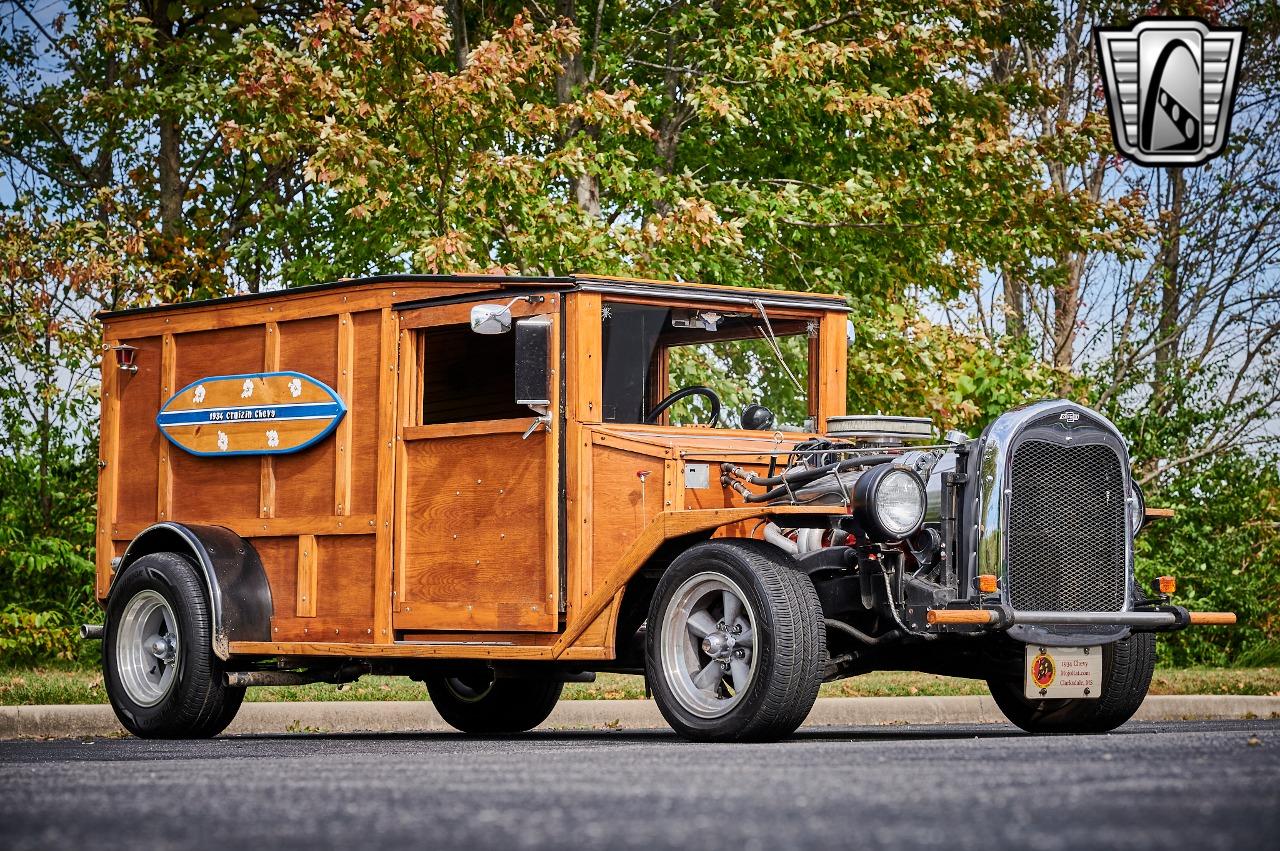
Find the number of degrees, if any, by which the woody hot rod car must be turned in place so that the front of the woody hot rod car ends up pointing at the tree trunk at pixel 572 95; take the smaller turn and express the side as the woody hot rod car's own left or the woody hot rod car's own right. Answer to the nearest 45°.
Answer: approximately 135° to the woody hot rod car's own left

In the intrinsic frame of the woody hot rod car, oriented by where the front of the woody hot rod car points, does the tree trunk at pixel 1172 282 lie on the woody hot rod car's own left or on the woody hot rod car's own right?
on the woody hot rod car's own left

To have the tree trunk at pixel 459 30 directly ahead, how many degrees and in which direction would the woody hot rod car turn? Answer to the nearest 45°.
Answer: approximately 135° to its left

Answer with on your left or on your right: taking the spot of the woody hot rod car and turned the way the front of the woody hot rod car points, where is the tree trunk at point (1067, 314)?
on your left

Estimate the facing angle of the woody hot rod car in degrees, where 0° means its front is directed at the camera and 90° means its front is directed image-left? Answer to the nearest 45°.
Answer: approximately 315°

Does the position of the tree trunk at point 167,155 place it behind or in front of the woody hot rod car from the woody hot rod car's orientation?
behind
